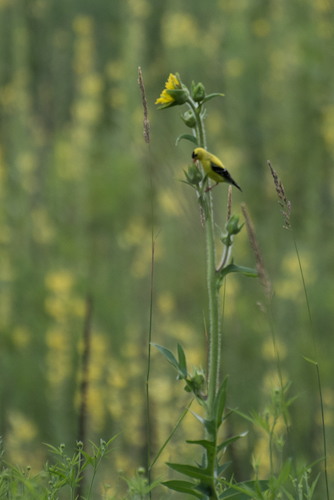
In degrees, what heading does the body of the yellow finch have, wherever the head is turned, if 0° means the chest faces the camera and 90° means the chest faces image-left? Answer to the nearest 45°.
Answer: approximately 90°
